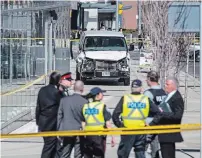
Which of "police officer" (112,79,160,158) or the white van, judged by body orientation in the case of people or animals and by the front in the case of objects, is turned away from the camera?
the police officer

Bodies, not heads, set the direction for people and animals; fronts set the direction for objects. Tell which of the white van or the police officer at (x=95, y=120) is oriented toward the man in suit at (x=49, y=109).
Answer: the white van

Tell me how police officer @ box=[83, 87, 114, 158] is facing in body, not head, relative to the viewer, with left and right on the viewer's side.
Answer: facing away from the viewer and to the right of the viewer

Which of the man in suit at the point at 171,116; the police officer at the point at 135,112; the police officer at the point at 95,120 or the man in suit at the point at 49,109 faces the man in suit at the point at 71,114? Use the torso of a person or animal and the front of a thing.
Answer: the man in suit at the point at 171,116

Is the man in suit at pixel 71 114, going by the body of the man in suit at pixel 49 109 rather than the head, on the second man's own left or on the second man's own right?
on the second man's own right

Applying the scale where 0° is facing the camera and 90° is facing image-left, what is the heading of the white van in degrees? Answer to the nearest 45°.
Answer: approximately 0°

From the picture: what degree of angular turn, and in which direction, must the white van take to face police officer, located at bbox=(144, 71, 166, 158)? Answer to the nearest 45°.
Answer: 0° — it already faces them

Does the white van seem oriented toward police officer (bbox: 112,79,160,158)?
yes

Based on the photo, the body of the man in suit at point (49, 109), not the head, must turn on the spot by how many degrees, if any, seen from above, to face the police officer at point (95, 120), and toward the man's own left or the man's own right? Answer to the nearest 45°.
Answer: approximately 90° to the man's own right
